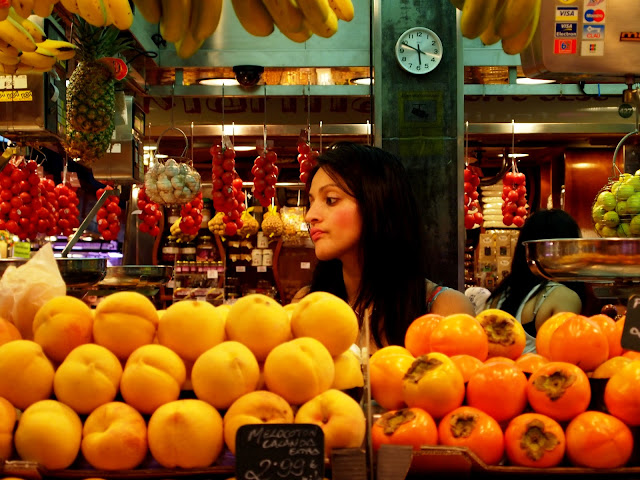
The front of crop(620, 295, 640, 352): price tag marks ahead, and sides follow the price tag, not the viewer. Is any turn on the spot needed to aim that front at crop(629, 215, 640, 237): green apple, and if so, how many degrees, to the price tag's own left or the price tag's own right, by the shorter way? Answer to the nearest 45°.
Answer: approximately 180°

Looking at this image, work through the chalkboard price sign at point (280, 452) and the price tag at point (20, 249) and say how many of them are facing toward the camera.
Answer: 2

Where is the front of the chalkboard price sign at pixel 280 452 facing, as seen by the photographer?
facing the viewer

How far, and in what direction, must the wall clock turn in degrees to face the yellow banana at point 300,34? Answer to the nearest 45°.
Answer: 0° — it already faces it

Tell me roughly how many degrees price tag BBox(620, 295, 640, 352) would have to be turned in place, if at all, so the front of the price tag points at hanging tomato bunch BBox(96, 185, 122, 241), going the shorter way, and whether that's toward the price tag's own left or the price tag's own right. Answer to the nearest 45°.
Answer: approximately 135° to the price tag's own right

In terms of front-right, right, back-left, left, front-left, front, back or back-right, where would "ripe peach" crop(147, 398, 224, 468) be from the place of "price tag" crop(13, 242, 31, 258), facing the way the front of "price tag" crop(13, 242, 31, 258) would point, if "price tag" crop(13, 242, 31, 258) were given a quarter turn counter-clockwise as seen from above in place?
right

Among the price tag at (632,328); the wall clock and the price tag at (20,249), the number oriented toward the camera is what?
3

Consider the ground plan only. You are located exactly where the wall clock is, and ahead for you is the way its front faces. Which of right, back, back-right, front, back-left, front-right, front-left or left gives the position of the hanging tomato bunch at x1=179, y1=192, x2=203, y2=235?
back-right

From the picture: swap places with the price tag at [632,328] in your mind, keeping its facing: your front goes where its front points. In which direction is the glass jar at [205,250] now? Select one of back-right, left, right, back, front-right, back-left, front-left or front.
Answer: back-right

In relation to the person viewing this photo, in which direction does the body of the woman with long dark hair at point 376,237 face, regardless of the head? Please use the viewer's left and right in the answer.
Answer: facing the viewer and to the left of the viewer

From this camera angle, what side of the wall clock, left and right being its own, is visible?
front
